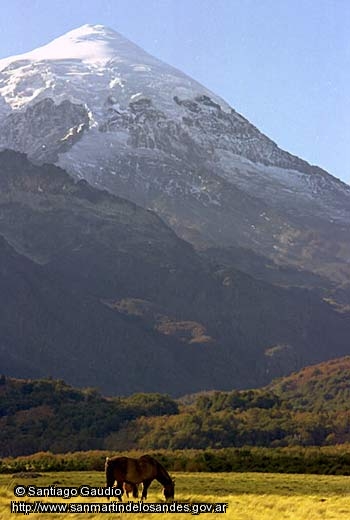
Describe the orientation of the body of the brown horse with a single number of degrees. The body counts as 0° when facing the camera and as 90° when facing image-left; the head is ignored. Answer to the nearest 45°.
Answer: approximately 270°
